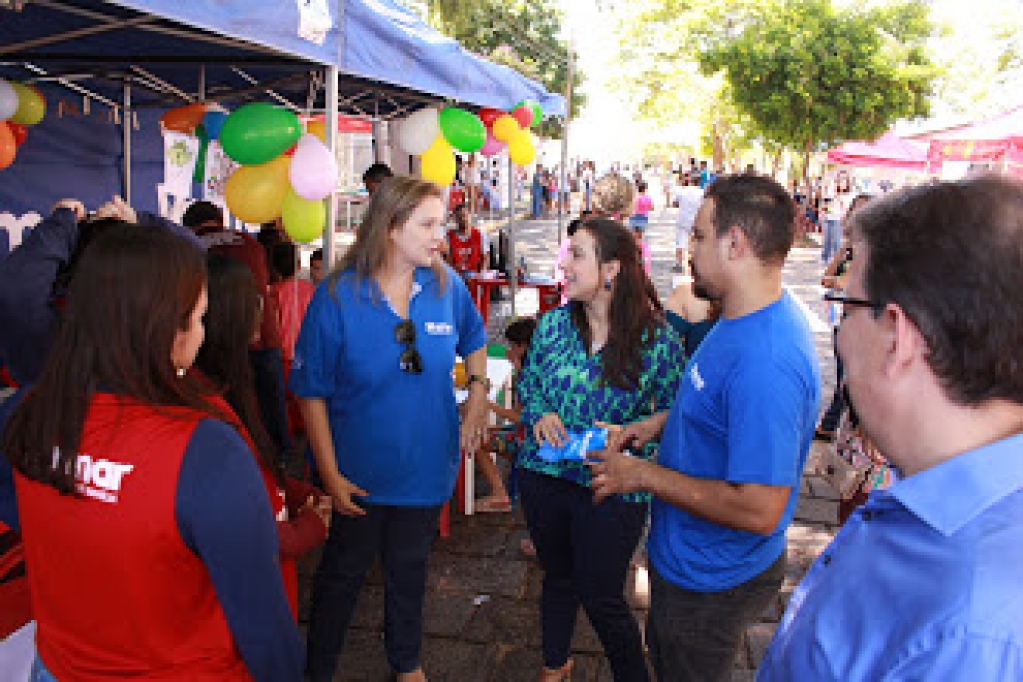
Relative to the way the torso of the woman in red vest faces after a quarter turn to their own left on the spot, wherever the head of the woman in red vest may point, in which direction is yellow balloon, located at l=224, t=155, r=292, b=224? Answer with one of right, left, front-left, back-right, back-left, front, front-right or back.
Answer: front-right

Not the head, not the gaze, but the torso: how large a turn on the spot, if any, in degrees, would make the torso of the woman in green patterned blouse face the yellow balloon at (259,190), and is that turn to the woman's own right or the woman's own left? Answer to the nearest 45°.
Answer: approximately 90° to the woman's own right

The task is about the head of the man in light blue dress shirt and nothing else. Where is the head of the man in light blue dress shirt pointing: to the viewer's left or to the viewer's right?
to the viewer's left

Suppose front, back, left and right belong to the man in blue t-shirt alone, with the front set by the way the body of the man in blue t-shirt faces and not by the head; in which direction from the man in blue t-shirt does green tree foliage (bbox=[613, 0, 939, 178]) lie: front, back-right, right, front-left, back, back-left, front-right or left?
right

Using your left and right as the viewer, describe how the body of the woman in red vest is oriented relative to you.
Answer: facing away from the viewer and to the right of the viewer

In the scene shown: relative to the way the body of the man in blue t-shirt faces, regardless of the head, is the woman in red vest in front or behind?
in front

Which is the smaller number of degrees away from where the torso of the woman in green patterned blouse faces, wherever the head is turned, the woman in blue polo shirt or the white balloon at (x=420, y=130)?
the woman in blue polo shirt

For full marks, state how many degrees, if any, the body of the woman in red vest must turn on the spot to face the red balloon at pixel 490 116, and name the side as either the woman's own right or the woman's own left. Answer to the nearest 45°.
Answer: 0° — they already face it

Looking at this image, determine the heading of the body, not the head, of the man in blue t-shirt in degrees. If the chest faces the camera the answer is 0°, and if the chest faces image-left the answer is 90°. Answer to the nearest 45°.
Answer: approximately 90°

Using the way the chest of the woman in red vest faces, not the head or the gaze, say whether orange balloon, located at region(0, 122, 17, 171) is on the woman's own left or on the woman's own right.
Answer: on the woman's own left
